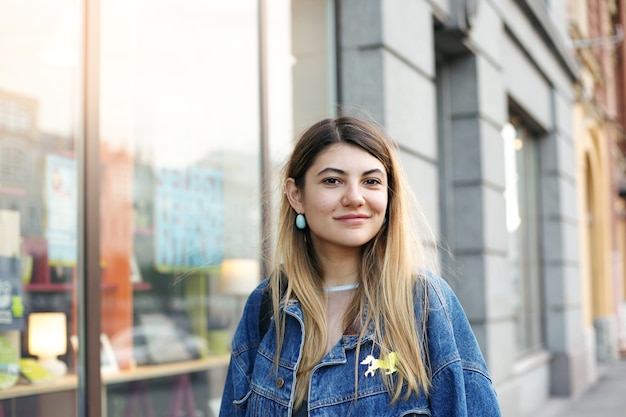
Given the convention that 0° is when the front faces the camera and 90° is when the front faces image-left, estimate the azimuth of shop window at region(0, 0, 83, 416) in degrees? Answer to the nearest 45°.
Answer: approximately 315°

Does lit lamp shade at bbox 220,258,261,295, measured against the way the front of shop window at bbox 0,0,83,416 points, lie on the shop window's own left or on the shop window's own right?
on the shop window's own left

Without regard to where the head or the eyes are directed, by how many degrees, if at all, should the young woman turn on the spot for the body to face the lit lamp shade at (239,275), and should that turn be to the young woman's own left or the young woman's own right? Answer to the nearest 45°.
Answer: approximately 135° to the young woman's own right

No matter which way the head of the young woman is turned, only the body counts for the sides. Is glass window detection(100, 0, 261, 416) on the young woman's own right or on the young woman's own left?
on the young woman's own right

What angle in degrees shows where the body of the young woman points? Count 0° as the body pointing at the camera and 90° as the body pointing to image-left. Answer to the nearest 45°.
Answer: approximately 45°

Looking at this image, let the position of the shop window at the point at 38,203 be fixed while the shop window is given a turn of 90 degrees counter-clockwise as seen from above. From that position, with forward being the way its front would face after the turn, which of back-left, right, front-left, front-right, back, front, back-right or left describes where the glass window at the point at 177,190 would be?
front
